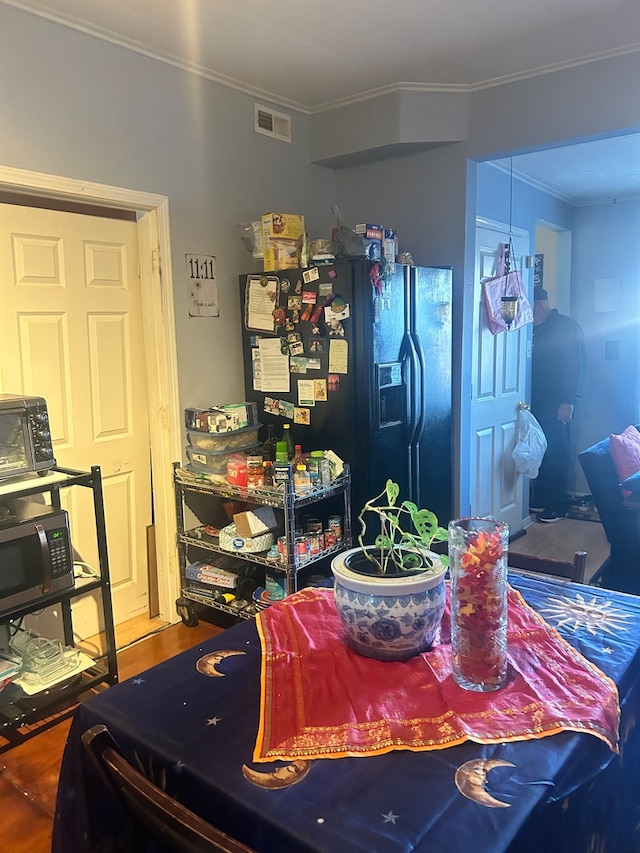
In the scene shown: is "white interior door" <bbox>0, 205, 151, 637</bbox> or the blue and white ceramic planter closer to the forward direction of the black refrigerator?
the blue and white ceramic planter

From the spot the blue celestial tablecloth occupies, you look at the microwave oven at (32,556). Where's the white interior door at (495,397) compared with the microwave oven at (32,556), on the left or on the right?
right

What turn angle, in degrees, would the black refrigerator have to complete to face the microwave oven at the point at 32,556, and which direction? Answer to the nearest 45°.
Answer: approximately 90° to its right

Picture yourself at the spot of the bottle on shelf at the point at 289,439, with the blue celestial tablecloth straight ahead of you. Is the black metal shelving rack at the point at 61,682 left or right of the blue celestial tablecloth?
right

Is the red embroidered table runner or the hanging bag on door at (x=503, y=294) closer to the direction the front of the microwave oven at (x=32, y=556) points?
the red embroidered table runner

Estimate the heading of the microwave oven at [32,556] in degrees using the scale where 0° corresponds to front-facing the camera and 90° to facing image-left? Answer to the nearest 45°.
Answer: approximately 315°

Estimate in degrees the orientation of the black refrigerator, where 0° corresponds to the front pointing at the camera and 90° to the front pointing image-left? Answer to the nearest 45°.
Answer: approximately 315°

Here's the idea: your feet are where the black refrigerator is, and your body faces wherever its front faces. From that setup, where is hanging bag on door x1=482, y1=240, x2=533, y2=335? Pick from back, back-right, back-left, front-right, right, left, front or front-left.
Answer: left

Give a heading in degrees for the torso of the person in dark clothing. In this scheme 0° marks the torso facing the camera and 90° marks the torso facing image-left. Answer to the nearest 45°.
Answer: approximately 45°

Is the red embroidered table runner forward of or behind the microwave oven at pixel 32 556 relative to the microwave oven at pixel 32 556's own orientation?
forward

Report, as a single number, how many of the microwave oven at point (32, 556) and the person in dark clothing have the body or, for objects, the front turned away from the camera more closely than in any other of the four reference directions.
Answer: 0

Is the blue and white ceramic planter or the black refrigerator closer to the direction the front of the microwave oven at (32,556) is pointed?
the blue and white ceramic planter

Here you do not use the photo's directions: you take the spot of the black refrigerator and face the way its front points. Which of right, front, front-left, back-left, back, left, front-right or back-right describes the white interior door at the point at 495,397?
left

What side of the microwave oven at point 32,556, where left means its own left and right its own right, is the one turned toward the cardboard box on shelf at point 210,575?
left

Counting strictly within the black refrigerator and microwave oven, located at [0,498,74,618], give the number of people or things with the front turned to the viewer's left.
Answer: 0

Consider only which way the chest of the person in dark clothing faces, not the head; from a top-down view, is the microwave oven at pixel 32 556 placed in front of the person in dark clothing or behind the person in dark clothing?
in front

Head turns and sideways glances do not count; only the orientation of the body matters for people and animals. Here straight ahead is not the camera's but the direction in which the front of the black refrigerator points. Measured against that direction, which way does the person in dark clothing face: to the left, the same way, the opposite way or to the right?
to the right
